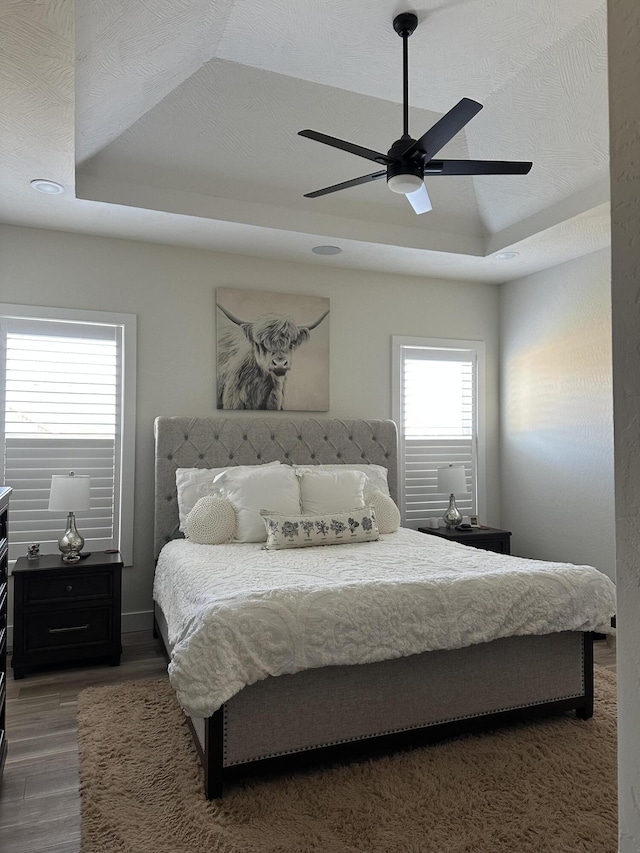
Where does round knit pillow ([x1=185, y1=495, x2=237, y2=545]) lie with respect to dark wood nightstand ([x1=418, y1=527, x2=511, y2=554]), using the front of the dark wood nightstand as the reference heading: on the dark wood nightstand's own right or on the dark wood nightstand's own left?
on the dark wood nightstand's own right

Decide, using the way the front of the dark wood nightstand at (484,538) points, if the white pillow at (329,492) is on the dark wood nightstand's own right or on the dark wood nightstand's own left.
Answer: on the dark wood nightstand's own right

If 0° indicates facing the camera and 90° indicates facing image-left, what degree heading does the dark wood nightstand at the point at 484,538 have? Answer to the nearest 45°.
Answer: approximately 315°

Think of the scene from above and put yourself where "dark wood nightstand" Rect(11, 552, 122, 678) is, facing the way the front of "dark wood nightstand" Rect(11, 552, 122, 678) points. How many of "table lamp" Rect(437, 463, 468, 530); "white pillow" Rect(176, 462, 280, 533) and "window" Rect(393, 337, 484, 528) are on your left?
3

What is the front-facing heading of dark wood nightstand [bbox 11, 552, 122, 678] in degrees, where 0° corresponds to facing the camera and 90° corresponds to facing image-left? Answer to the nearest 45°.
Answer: approximately 0°

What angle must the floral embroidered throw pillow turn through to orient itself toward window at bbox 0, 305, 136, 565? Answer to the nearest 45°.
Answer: approximately 90° to its right

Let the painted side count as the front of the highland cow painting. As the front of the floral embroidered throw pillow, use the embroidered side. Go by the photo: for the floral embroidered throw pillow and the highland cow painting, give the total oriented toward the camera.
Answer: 2

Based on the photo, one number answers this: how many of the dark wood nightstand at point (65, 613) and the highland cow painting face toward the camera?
2

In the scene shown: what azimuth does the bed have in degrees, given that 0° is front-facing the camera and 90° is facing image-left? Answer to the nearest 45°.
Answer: approximately 315°

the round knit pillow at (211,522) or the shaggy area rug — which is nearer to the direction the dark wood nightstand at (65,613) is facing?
the shaggy area rug
